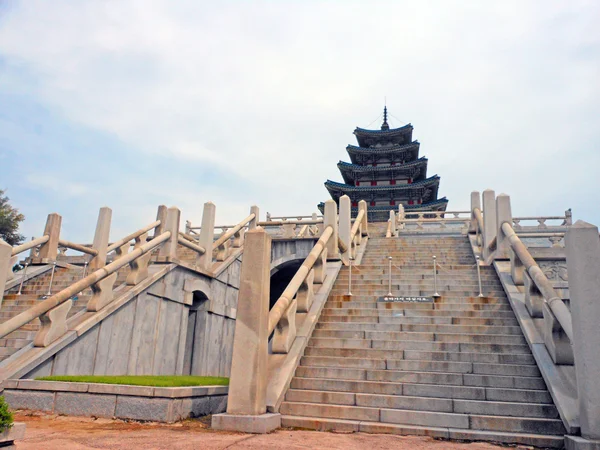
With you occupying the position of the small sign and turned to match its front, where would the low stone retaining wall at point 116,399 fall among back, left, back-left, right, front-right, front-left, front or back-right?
front-right

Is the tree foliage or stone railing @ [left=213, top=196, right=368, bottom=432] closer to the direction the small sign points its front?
the stone railing

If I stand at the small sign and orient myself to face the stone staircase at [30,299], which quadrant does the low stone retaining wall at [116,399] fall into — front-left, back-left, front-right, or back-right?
front-left

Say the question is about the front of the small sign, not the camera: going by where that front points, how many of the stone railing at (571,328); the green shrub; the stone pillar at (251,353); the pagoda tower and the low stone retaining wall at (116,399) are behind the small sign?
1

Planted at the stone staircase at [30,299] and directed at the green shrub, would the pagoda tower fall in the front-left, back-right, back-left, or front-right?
back-left

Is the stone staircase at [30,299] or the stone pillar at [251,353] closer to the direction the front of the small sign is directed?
the stone pillar

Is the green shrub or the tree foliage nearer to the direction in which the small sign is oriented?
the green shrub

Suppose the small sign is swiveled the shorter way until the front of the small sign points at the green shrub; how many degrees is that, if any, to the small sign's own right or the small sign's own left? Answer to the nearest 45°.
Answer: approximately 45° to the small sign's own right

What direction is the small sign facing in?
toward the camera

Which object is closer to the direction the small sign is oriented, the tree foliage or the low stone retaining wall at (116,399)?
the low stone retaining wall

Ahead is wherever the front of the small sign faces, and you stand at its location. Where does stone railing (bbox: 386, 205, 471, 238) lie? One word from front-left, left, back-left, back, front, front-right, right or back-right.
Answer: back

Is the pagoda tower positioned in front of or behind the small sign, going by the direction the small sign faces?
behind

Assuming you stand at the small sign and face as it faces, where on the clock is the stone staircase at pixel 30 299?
The stone staircase is roughly at 3 o'clock from the small sign.
